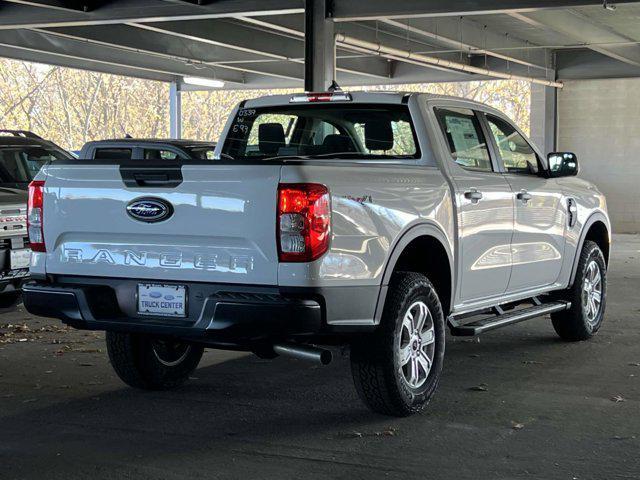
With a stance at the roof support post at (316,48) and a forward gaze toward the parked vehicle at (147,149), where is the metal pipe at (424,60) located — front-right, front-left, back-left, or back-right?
back-right

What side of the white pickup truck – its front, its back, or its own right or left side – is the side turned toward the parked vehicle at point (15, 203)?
left

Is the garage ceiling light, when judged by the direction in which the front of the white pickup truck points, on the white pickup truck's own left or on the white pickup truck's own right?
on the white pickup truck's own left

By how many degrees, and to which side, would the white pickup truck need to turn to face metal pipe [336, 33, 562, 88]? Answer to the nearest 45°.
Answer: approximately 45° to its left

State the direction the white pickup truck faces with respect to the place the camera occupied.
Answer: facing away from the viewer and to the right of the viewer
